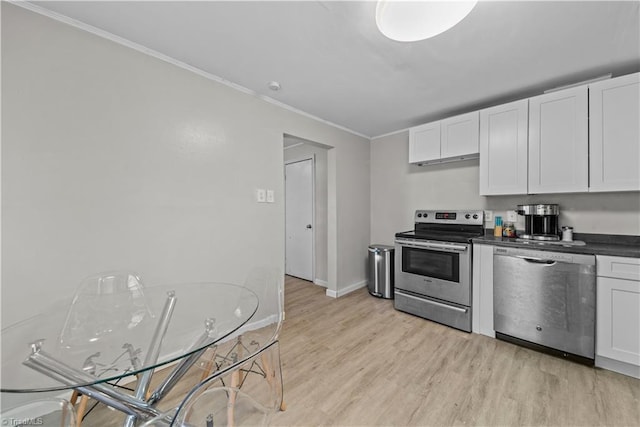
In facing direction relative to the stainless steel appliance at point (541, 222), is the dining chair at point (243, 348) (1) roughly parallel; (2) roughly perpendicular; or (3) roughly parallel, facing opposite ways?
roughly parallel

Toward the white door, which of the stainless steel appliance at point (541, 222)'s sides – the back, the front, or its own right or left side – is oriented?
right

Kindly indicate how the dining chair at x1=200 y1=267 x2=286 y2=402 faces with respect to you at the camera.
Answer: facing the viewer and to the left of the viewer

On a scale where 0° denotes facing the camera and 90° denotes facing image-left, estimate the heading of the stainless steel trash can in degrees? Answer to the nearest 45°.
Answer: approximately 45°

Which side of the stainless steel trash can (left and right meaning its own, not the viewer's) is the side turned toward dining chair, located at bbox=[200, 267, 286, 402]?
front

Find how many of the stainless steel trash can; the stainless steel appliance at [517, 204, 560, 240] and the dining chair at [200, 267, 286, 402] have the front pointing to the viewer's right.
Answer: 0

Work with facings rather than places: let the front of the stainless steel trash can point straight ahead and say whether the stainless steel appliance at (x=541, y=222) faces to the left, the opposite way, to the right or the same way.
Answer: the same way

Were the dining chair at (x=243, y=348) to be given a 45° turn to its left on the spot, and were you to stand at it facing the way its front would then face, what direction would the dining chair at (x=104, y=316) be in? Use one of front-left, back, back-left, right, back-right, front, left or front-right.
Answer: right

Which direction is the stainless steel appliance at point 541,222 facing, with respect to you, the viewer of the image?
facing the viewer

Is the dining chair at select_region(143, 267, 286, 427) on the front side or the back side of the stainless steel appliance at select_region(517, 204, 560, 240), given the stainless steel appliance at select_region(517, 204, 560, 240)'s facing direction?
on the front side

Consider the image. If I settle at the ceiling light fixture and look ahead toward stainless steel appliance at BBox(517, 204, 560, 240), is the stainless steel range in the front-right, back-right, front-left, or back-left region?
front-left
